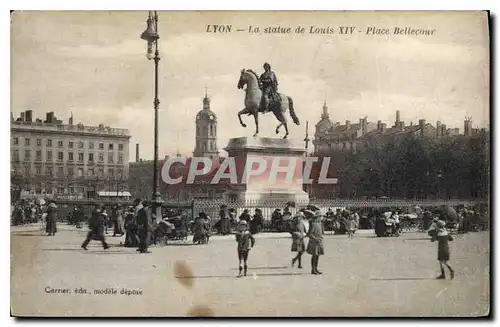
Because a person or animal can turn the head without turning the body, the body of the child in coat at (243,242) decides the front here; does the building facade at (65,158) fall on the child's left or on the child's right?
on the child's right

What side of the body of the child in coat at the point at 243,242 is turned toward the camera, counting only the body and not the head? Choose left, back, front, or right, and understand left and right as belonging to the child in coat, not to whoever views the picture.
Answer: front

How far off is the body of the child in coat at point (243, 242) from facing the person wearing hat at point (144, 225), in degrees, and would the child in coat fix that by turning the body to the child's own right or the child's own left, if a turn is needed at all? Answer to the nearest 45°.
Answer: approximately 90° to the child's own right

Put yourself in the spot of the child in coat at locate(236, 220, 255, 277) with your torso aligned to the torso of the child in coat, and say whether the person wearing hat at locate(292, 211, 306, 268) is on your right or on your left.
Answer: on your left

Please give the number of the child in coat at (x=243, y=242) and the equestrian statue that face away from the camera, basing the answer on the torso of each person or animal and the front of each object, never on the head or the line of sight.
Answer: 0
